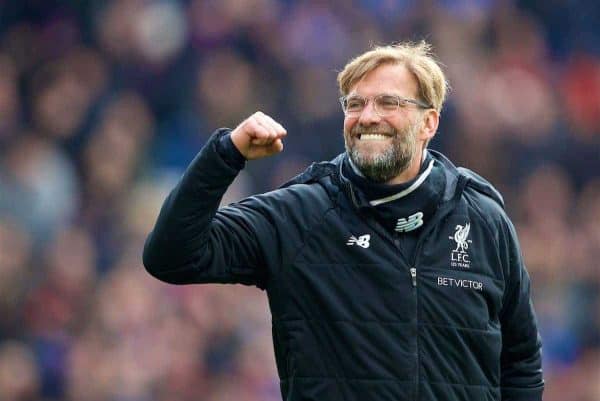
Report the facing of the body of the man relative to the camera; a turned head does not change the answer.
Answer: toward the camera
